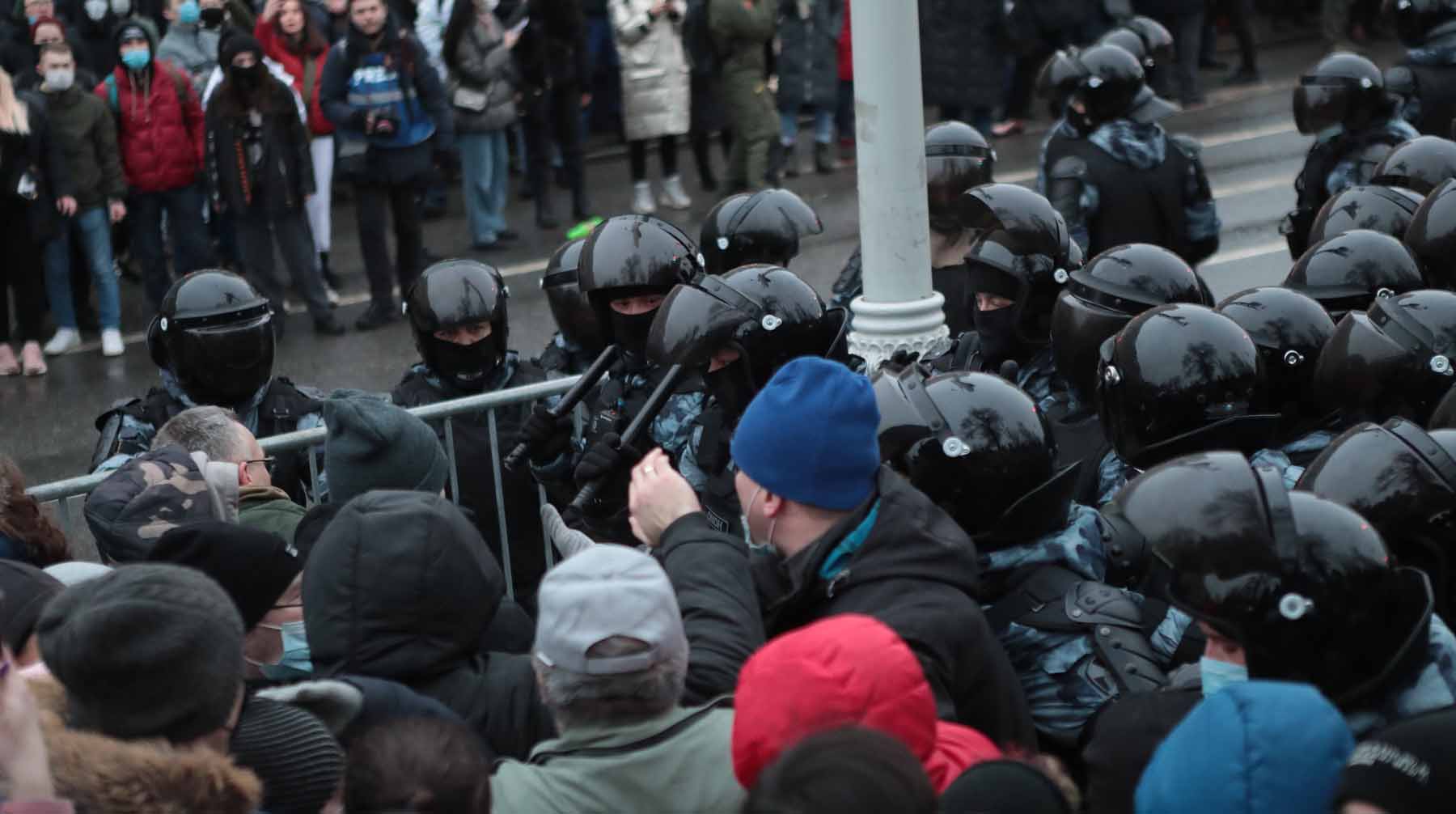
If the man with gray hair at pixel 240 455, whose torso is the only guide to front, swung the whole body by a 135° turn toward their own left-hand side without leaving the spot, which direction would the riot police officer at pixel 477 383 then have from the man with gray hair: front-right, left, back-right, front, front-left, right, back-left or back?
back-right

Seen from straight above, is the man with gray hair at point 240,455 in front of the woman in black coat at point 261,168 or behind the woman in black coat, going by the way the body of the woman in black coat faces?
in front

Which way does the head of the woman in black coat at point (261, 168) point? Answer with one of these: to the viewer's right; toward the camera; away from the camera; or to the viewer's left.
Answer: toward the camera

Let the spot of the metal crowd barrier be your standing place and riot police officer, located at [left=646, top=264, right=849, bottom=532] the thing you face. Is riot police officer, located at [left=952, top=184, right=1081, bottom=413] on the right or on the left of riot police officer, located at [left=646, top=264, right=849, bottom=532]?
left

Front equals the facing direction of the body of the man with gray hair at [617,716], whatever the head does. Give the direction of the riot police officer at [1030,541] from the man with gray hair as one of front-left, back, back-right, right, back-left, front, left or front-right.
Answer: front-right

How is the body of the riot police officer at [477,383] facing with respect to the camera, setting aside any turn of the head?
toward the camera

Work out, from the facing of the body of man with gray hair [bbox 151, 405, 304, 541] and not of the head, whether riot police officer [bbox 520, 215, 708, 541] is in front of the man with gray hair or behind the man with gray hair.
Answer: in front

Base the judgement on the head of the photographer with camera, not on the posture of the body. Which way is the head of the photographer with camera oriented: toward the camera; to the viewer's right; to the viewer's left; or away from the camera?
toward the camera

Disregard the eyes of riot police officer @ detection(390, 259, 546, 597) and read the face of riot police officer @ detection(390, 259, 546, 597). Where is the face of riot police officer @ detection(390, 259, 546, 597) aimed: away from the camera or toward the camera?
toward the camera

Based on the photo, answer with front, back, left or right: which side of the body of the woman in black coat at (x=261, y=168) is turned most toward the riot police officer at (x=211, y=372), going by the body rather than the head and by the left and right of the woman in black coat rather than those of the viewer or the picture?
front

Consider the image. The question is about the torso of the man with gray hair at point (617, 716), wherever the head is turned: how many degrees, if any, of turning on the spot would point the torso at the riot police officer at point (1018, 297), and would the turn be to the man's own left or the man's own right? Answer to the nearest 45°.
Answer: approximately 45° to the man's own right

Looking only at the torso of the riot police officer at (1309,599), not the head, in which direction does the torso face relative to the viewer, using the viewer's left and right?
facing to the left of the viewer

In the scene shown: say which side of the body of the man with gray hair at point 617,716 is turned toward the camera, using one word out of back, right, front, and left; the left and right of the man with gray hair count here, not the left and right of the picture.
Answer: back

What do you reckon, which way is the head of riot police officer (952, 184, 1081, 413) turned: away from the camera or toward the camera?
toward the camera
